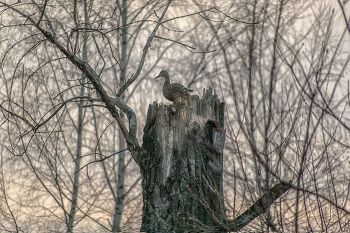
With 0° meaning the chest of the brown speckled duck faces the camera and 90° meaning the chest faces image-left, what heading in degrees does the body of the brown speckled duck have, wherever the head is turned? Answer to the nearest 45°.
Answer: approximately 90°
